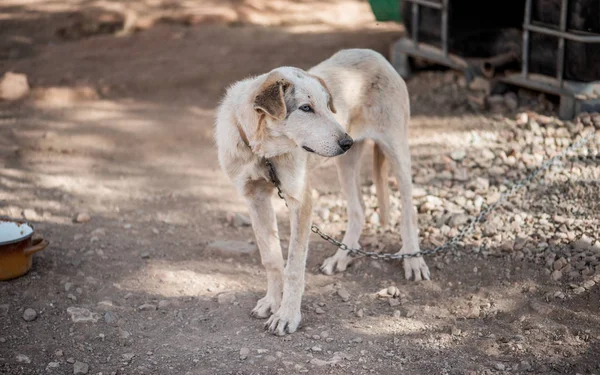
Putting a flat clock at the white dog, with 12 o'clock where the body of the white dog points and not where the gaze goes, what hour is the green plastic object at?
The green plastic object is roughly at 5 o'clock from the white dog.

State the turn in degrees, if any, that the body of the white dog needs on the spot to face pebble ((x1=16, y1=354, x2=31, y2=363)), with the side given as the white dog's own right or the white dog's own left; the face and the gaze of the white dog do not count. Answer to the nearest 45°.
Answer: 0° — it already faces it

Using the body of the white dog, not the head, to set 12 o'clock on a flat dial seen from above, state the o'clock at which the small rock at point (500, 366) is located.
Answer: The small rock is roughly at 9 o'clock from the white dog.

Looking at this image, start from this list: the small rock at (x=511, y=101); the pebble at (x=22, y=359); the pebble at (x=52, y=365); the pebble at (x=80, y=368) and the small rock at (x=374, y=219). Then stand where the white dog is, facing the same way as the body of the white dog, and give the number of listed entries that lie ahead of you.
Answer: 3

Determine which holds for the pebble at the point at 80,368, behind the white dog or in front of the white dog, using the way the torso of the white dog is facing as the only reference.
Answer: in front

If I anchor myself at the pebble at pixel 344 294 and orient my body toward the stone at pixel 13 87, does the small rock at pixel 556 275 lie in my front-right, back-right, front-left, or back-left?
back-right

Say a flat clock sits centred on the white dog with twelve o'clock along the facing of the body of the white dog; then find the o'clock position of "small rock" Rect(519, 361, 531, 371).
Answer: The small rock is roughly at 9 o'clock from the white dog.

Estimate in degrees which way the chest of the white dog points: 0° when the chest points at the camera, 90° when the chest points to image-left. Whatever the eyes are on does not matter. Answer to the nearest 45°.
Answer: approximately 45°

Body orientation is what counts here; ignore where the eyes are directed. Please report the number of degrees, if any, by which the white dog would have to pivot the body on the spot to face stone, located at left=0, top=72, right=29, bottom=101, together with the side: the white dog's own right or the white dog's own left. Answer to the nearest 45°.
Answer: approximately 90° to the white dog's own right

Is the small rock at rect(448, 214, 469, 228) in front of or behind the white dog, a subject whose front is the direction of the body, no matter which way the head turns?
behind

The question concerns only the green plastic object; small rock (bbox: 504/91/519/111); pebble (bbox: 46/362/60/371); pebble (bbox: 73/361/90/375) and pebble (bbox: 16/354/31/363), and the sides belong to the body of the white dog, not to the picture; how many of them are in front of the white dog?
3
